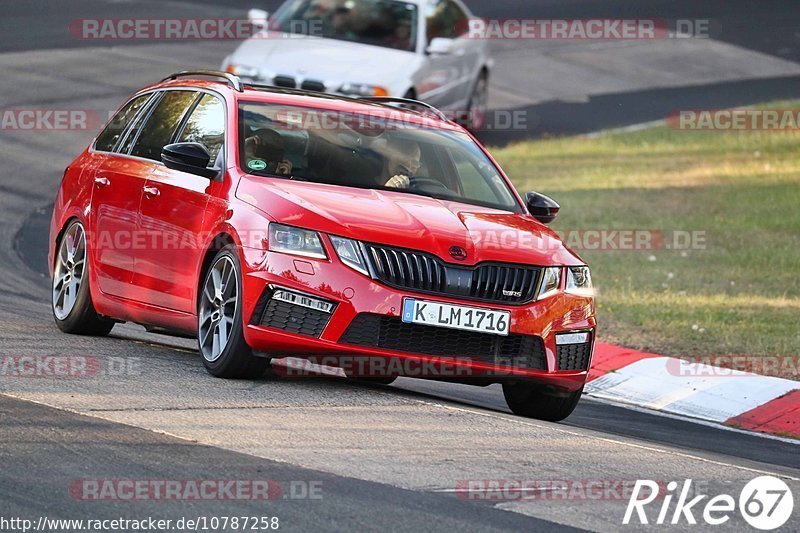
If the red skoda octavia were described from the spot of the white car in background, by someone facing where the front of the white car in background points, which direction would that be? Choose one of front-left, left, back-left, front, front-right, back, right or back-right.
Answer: front-left

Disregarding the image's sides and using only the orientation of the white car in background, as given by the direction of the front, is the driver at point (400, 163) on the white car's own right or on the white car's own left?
on the white car's own left

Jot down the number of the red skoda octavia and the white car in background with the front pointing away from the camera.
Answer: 0

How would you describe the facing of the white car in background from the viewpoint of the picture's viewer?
facing the viewer and to the left of the viewer

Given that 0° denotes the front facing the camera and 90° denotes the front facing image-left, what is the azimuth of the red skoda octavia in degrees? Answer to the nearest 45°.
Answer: approximately 315°

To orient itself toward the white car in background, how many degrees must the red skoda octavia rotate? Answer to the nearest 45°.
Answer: approximately 135° to its left
